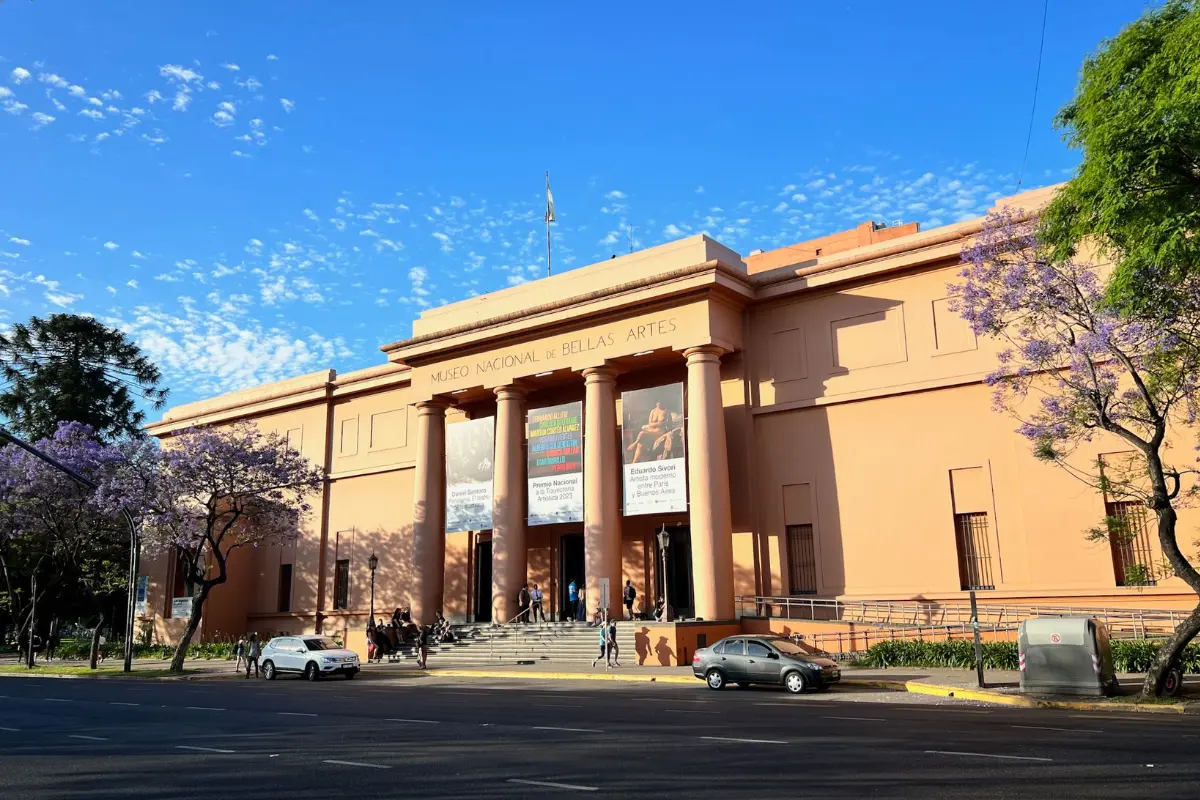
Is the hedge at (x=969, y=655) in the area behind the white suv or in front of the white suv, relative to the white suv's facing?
in front

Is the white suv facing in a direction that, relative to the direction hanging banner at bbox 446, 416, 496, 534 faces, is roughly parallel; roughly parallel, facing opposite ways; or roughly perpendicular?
roughly perpendicular

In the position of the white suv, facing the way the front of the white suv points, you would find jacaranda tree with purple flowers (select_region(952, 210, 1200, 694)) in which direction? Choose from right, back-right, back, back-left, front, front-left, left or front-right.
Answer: front

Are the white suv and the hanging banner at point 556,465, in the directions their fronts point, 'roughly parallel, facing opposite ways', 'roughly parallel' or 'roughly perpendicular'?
roughly perpendicular

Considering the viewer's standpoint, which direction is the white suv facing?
facing the viewer and to the right of the viewer

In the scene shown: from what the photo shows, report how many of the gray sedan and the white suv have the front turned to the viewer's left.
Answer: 0

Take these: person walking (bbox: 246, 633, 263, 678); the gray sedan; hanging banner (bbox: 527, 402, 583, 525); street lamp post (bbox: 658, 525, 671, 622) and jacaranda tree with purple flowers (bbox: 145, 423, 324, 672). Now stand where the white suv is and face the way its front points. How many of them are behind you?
2

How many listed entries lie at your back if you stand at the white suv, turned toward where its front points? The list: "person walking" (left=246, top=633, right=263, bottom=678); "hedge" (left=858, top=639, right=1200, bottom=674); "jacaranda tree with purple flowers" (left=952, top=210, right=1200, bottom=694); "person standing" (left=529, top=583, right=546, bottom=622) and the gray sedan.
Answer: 1

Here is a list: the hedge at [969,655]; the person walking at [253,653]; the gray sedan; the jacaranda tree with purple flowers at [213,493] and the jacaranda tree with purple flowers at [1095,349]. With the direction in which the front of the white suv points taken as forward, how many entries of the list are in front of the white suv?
3

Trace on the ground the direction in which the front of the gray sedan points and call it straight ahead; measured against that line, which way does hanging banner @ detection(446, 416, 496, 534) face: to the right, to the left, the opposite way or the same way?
to the right

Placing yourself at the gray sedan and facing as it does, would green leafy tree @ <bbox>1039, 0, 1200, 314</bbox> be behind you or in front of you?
in front

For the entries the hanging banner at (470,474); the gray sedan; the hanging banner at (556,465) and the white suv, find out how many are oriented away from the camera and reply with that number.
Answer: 0

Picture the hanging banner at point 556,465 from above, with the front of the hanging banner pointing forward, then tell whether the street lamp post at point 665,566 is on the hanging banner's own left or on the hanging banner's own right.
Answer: on the hanging banner's own left

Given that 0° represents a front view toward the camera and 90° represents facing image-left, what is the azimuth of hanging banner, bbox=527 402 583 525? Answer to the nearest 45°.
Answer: approximately 45°

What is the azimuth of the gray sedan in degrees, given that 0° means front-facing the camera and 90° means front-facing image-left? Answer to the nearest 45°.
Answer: approximately 315°

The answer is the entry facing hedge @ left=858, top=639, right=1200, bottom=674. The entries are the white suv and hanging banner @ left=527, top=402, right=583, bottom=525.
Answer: the white suv

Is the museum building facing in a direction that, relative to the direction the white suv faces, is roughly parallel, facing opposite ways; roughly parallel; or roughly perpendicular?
roughly perpendicular

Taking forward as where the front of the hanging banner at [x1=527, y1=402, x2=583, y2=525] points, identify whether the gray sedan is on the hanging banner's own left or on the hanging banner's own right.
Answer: on the hanging banner's own left
